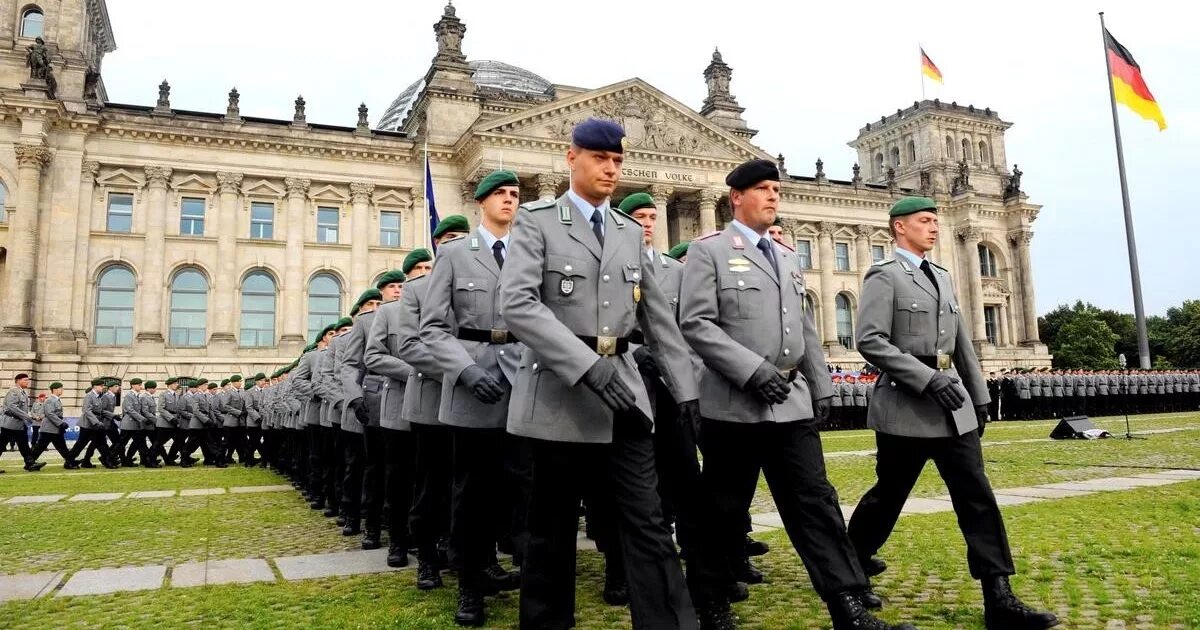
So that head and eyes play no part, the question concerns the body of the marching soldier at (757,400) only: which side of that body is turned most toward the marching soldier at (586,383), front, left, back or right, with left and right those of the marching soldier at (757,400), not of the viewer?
right

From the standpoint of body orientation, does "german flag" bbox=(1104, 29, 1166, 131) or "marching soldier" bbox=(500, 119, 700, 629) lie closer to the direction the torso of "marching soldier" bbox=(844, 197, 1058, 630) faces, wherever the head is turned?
the marching soldier

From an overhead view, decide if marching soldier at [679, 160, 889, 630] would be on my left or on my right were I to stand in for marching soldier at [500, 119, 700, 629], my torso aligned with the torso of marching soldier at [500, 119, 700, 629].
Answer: on my left

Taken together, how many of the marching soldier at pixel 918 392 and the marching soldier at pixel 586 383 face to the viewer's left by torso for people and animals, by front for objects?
0

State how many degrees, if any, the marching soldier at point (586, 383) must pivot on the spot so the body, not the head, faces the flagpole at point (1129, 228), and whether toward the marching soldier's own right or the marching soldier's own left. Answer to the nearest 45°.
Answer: approximately 90° to the marching soldier's own left

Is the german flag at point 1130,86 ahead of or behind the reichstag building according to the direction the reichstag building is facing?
ahead

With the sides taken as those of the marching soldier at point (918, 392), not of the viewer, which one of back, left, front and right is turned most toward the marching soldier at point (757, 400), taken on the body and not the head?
right

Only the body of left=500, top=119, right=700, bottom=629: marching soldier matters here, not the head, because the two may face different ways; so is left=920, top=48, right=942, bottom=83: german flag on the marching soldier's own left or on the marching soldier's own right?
on the marching soldier's own left
